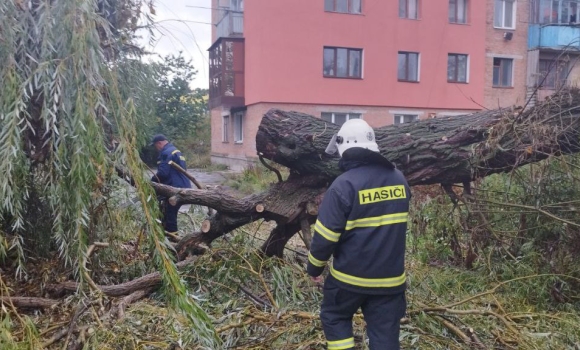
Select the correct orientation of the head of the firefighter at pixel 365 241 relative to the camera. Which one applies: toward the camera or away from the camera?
away from the camera

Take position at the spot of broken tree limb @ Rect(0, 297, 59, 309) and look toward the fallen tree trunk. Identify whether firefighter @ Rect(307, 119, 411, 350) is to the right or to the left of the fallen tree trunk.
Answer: right

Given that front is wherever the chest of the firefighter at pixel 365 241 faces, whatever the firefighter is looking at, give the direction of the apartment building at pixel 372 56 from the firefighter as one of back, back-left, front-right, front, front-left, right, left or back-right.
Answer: front-right

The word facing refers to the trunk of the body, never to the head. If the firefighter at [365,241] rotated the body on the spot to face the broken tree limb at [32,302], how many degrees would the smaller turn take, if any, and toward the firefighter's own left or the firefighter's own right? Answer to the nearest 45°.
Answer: approximately 45° to the firefighter's own left

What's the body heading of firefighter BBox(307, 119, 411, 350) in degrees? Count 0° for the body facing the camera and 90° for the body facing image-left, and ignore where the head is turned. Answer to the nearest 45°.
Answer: approximately 135°
